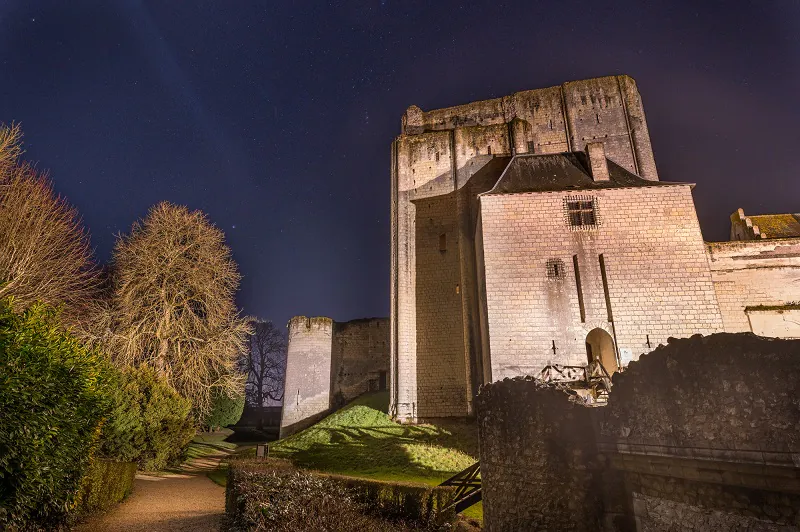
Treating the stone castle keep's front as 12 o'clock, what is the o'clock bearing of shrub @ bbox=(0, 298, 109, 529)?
The shrub is roughly at 1 o'clock from the stone castle keep.

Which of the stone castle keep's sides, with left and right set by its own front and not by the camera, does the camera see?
front

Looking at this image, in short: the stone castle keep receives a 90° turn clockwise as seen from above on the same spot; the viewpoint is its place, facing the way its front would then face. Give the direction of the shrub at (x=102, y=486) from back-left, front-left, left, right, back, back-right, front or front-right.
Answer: front-left

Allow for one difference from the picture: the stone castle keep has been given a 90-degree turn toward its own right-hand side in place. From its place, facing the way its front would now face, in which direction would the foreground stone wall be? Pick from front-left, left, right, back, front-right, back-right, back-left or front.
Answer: left

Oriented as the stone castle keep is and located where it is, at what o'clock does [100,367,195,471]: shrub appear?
The shrub is roughly at 2 o'clock from the stone castle keep.

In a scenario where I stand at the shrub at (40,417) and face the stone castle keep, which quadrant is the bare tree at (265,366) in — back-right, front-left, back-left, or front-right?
front-left

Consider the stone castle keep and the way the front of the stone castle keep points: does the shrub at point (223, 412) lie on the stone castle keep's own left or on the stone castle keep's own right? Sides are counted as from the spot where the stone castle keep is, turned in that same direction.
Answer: on the stone castle keep's own right

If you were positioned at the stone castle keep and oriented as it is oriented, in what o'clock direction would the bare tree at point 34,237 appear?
The bare tree is roughly at 2 o'clock from the stone castle keep.

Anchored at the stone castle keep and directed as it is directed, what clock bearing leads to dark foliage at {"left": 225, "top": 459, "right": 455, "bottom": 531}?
The dark foliage is roughly at 1 o'clock from the stone castle keep.
